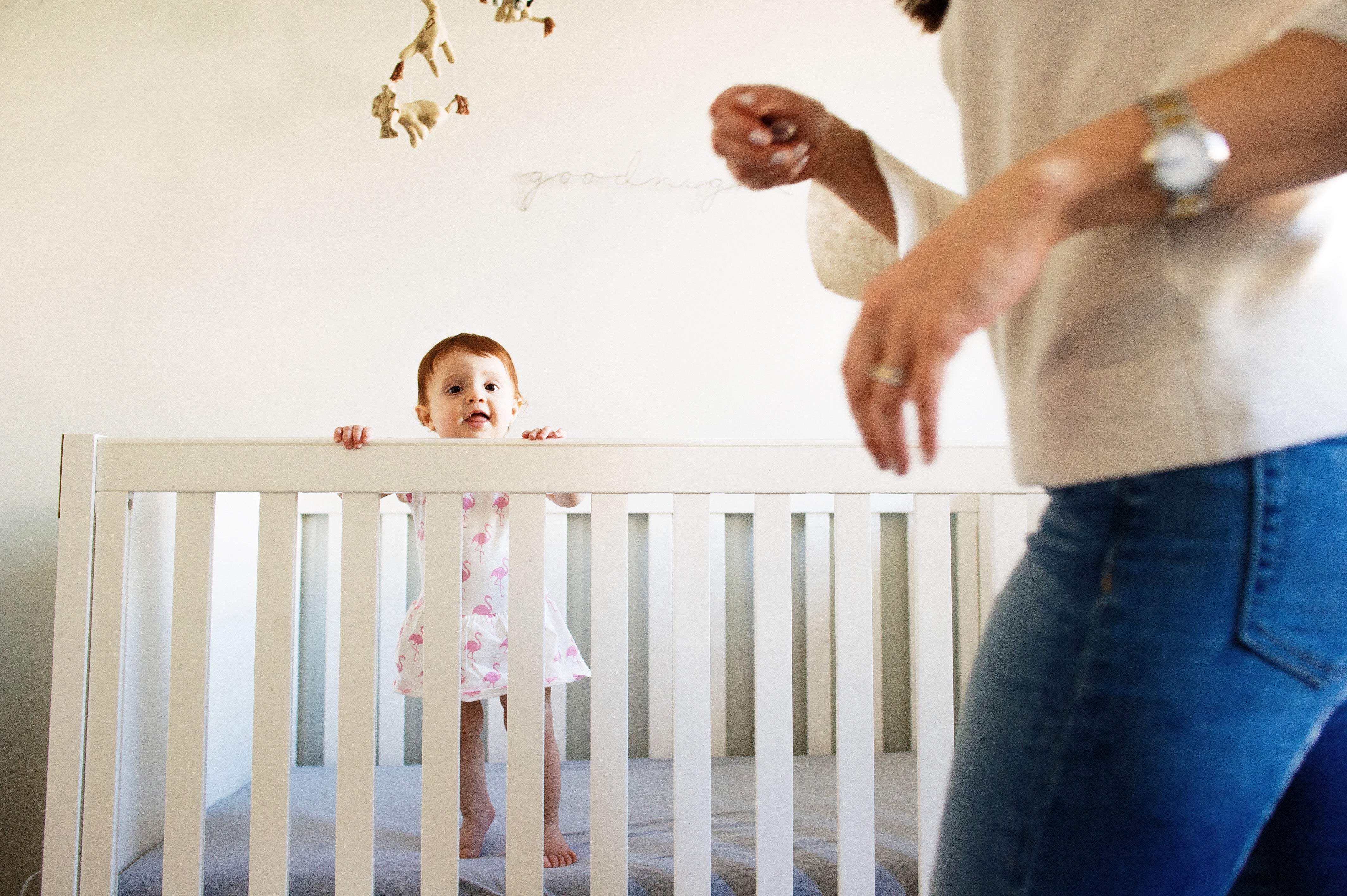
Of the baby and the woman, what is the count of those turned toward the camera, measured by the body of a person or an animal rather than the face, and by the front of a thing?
1

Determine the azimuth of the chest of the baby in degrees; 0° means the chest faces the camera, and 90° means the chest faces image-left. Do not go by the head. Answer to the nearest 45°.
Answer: approximately 0°

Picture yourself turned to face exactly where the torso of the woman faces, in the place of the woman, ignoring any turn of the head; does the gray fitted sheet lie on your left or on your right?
on your right

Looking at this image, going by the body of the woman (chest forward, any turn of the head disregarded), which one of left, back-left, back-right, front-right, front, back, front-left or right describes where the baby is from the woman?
front-right

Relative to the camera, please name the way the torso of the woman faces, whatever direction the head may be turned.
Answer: to the viewer's left

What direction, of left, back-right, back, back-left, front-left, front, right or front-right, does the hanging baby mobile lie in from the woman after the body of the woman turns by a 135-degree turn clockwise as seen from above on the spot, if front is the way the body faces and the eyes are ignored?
left
